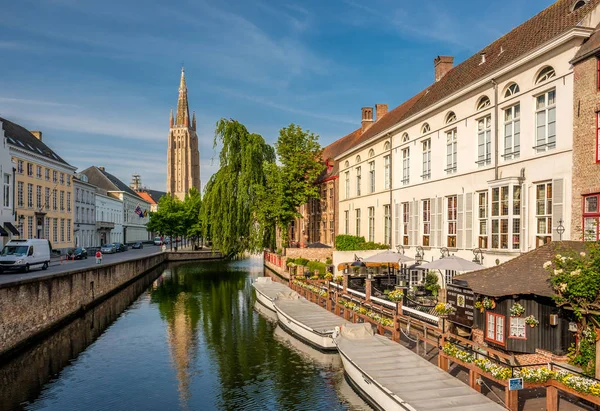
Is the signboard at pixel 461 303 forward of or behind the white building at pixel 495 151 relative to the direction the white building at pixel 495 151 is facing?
forward

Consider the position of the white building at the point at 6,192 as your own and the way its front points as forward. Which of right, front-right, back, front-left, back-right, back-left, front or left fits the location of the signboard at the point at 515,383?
right

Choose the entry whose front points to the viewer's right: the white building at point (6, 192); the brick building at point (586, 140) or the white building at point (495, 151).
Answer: the white building at point (6, 192)

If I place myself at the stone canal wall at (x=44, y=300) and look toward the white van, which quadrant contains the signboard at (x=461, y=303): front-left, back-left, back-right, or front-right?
back-right

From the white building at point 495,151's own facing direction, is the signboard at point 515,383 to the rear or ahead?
ahead

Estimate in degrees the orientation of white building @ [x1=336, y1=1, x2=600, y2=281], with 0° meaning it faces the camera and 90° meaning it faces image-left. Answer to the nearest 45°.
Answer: approximately 45°

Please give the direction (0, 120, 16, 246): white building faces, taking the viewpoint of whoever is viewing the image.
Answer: facing to the right of the viewer

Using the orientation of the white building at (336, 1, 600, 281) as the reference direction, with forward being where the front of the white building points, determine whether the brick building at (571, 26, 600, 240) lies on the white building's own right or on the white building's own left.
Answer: on the white building's own left

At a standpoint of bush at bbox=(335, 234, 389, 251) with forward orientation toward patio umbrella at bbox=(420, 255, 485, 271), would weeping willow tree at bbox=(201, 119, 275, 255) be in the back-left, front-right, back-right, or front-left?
back-right

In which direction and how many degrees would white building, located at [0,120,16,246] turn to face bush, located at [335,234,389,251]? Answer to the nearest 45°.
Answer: approximately 45° to its right

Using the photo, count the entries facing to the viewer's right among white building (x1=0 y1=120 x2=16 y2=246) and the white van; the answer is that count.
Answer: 1

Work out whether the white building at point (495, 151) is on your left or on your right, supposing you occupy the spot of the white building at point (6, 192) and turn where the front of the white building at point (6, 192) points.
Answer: on your right
